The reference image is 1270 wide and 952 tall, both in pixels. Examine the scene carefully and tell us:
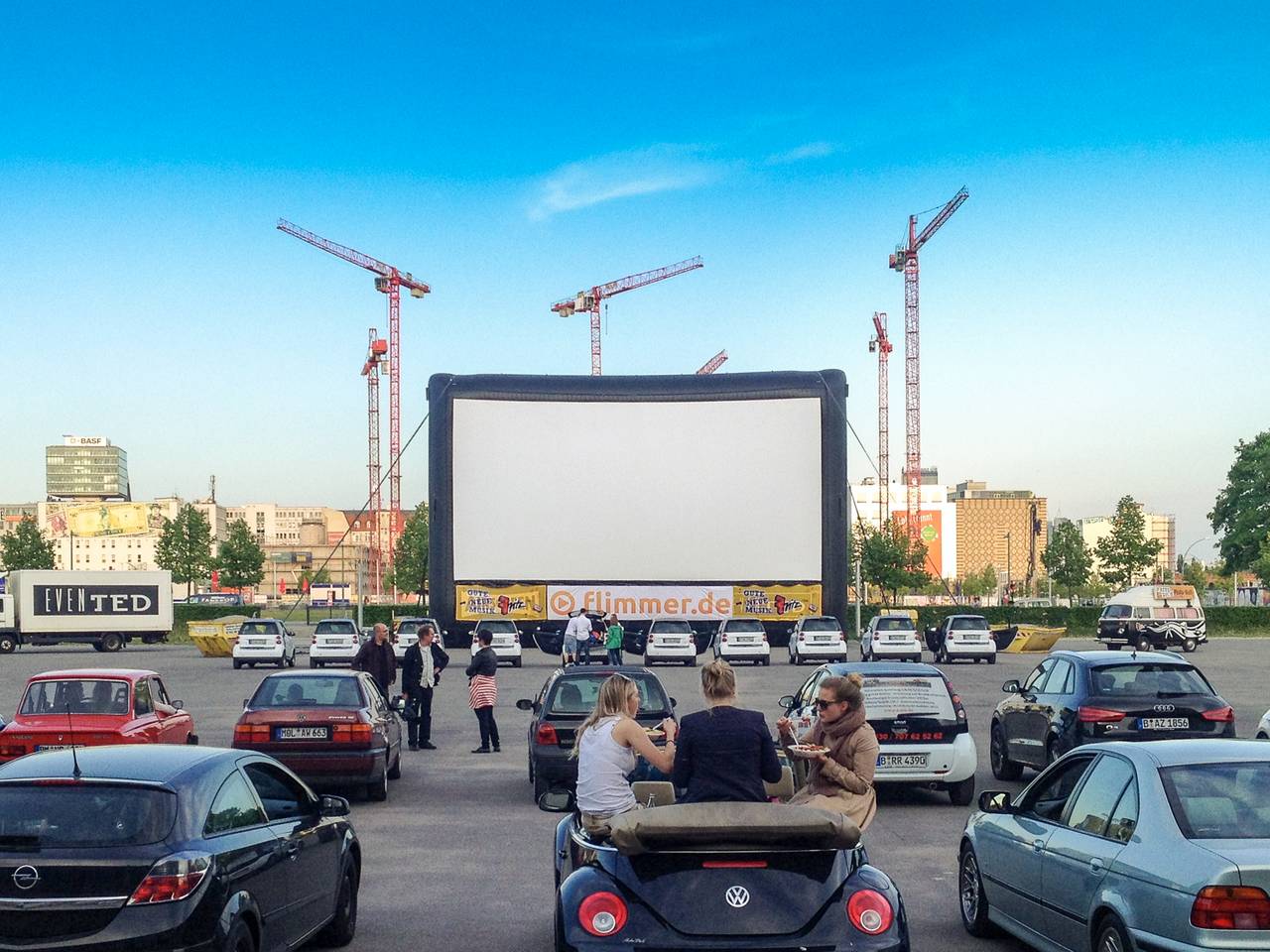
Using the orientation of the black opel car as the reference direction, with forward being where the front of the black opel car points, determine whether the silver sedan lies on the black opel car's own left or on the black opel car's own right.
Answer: on the black opel car's own right

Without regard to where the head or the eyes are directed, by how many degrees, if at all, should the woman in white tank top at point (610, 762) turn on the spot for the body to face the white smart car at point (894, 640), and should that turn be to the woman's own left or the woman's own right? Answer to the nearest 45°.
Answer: approximately 45° to the woman's own left

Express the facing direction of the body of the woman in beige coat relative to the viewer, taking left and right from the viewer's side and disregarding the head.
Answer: facing to the left of the viewer

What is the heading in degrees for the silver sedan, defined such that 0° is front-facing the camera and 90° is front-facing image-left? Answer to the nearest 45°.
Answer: approximately 135°

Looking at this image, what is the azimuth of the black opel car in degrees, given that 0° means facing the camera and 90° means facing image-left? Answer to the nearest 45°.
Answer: approximately 225°

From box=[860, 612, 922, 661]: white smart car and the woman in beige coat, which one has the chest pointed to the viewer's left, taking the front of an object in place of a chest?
the woman in beige coat

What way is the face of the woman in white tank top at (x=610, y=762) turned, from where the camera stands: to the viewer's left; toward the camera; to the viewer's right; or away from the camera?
to the viewer's right

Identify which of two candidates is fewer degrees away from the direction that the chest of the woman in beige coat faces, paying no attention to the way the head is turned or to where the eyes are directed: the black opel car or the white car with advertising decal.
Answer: the black opel car
